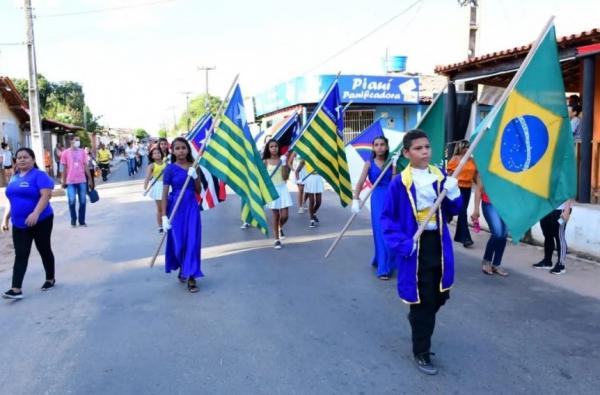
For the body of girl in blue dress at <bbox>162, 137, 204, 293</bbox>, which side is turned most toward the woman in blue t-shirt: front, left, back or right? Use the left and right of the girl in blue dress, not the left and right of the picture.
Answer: right

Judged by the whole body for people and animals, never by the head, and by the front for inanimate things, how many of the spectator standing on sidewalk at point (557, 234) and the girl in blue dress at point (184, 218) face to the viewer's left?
1

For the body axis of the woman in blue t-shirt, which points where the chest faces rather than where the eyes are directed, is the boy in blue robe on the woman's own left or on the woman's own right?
on the woman's own left

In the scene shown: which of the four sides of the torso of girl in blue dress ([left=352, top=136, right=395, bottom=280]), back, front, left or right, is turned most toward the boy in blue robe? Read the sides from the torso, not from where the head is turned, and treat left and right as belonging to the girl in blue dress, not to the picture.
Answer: front

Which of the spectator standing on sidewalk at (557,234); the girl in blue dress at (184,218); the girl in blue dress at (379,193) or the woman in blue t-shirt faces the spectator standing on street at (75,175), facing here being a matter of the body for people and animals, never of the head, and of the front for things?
the spectator standing on sidewalk at (557,234)

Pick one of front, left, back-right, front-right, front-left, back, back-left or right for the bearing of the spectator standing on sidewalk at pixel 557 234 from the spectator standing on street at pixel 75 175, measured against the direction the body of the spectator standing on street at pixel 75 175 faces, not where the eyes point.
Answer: front-left

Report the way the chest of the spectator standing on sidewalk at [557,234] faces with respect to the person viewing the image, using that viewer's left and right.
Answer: facing to the left of the viewer

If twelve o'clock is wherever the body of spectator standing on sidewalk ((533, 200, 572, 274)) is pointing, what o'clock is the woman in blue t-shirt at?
The woman in blue t-shirt is roughly at 11 o'clock from the spectator standing on sidewalk.

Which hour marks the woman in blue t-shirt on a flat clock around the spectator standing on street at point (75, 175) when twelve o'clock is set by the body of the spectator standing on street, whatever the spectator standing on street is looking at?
The woman in blue t-shirt is roughly at 12 o'clock from the spectator standing on street.
